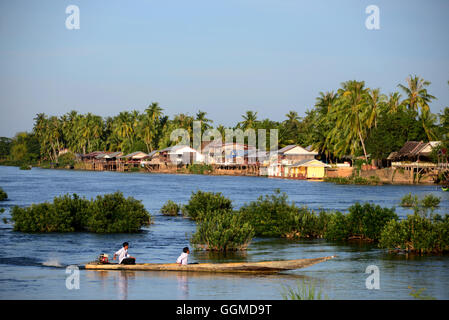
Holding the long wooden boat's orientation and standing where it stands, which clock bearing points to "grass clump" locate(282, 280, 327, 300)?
The grass clump is roughly at 2 o'clock from the long wooden boat.

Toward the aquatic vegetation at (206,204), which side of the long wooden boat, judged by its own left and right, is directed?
left

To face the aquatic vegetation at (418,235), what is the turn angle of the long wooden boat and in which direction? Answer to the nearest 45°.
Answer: approximately 45° to its left

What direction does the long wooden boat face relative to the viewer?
to the viewer's right

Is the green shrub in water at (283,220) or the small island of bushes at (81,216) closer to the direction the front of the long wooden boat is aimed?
the green shrub in water

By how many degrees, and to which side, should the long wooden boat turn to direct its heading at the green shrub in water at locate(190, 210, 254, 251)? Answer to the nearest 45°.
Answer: approximately 90° to its left

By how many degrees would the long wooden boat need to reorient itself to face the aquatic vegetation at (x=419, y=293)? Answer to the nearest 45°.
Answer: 0° — it already faces it

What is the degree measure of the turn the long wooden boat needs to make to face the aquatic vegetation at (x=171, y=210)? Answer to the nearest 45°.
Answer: approximately 90° to its left

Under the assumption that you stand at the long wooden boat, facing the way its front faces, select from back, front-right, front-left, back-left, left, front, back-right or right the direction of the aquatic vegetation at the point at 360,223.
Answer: front-left

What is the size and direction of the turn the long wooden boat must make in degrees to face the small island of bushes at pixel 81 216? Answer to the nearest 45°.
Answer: approximately 135° to its left
